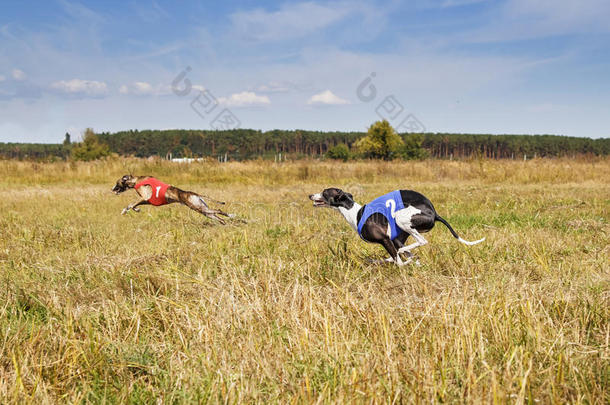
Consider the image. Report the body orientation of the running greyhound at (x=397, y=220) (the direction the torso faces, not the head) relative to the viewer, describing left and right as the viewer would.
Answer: facing to the left of the viewer

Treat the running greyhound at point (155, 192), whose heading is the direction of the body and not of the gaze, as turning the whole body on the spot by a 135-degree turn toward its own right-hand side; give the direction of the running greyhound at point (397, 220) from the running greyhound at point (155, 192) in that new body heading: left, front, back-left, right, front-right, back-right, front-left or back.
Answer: right

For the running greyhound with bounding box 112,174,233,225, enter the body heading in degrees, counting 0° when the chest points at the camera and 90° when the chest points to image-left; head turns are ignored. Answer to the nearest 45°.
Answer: approximately 90°
